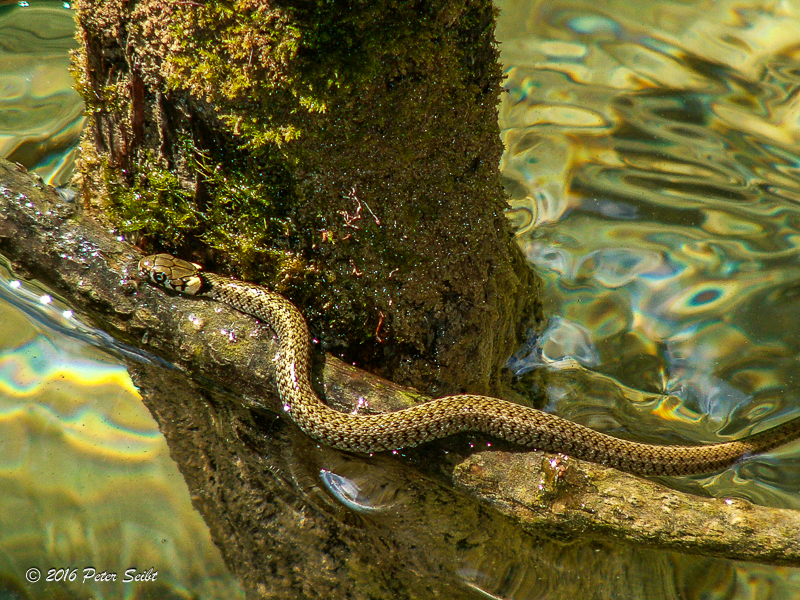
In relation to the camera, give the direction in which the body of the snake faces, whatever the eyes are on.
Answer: to the viewer's left
